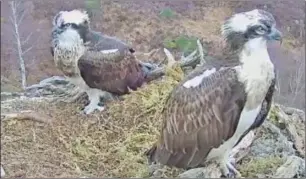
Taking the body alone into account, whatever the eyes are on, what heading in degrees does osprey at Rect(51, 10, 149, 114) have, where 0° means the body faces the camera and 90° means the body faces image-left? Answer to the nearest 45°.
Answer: approximately 45°

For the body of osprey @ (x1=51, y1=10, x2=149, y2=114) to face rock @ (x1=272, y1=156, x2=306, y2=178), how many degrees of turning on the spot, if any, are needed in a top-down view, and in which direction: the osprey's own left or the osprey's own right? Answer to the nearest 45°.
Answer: approximately 90° to the osprey's own left

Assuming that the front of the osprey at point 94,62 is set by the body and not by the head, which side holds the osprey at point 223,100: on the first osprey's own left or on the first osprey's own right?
on the first osprey's own left
